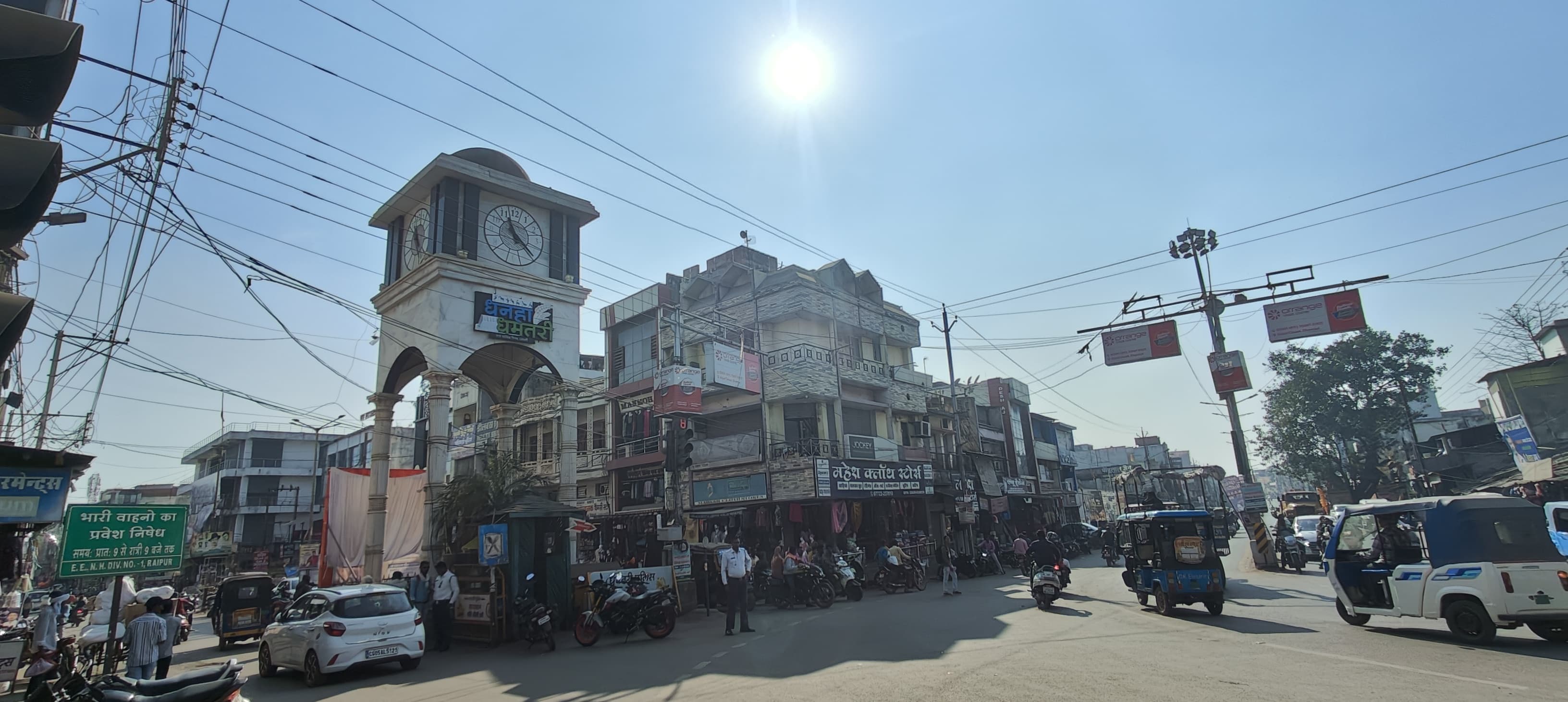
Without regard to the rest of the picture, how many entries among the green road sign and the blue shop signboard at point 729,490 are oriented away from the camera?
0

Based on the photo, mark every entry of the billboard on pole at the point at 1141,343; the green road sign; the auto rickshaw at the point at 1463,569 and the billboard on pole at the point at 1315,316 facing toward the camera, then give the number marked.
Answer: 3

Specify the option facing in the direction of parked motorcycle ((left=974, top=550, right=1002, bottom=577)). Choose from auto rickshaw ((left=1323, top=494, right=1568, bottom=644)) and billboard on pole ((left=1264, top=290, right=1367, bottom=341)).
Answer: the auto rickshaw

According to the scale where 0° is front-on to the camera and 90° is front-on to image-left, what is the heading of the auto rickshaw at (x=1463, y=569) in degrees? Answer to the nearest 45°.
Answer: approximately 135°

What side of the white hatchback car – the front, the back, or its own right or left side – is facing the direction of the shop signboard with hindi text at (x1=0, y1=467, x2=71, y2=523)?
left

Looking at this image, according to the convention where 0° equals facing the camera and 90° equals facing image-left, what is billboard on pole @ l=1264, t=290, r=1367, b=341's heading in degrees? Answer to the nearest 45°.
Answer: approximately 0°

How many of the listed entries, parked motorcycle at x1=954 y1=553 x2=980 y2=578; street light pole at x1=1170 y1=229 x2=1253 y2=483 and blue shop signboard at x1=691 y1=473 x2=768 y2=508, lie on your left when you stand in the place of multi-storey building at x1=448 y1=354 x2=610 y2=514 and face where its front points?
3
